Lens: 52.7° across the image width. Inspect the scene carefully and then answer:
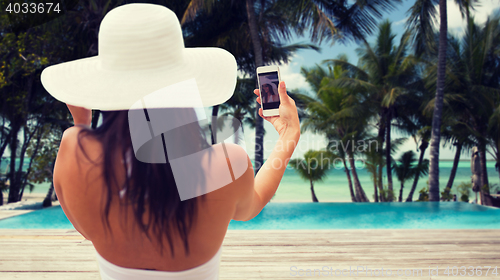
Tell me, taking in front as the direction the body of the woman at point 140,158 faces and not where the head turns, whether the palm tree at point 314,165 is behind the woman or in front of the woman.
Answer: in front

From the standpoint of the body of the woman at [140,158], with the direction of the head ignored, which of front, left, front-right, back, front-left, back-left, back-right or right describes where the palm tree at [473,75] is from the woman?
front-right

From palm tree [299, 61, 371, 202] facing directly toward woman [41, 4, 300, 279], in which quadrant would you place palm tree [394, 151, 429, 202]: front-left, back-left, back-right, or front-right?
back-left

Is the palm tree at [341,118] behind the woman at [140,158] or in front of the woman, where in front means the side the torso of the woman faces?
in front

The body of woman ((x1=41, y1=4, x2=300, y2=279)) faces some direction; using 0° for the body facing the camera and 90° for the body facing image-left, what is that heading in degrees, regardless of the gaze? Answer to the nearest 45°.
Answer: approximately 180°

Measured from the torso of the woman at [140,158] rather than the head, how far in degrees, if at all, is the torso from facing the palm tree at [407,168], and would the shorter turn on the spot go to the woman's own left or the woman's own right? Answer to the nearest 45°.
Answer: approximately 45° to the woman's own right
